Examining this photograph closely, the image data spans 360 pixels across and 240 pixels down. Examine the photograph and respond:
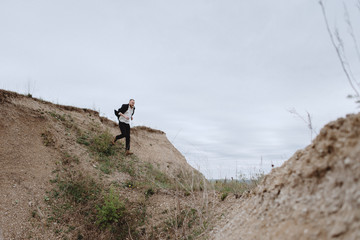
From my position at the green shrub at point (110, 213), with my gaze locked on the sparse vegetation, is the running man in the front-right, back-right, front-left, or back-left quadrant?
front-right

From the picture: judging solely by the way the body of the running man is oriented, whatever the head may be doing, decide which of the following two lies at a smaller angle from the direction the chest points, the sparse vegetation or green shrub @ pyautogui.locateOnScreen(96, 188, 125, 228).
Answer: the green shrub
